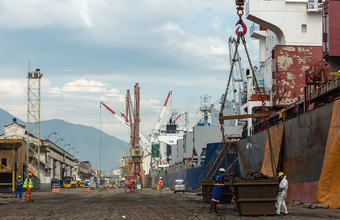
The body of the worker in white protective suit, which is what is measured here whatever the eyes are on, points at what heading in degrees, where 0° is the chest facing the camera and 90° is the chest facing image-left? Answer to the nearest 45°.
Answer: approximately 90°

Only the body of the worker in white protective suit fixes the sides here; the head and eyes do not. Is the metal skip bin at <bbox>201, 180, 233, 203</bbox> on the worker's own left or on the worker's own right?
on the worker's own right
